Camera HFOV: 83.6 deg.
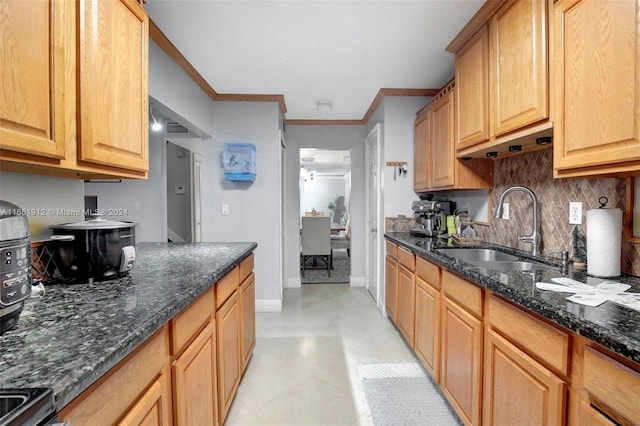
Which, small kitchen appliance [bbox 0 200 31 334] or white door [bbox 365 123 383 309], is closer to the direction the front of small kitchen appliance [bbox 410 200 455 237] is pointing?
the small kitchen appliance

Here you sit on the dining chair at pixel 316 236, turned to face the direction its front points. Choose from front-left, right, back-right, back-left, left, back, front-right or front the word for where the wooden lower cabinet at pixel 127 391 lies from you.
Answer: back

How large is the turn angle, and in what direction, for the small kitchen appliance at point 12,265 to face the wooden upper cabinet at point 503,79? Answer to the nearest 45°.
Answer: approximately 45° to its left

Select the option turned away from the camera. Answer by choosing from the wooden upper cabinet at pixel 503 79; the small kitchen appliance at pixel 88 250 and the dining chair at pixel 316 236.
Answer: the dining chair

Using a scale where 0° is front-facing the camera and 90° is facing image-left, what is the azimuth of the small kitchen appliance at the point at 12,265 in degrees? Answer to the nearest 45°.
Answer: approximately 315°

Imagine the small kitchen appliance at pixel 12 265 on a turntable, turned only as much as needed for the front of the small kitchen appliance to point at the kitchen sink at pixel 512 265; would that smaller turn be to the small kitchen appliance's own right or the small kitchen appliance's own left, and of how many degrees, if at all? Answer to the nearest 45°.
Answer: approximately 45° to the small kitchen appliance's own left

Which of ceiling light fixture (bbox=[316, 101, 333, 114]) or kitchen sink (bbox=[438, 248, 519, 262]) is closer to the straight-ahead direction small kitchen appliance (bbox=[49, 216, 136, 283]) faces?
the kitchen sink

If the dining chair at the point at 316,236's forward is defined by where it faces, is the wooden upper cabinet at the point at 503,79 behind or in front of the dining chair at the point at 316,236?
behind

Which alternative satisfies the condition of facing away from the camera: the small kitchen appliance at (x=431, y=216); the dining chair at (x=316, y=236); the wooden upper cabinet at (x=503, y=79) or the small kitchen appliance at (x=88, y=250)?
the dining chair

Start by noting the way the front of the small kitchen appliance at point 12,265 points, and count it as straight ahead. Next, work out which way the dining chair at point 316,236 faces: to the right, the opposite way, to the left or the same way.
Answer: to the left

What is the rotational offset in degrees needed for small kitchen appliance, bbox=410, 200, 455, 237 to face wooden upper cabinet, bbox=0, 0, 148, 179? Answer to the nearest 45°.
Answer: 0° — it already faces it

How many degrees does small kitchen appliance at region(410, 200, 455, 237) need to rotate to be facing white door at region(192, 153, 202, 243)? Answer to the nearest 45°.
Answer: approximately 45° to its right

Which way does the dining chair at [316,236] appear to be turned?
away from the camera
